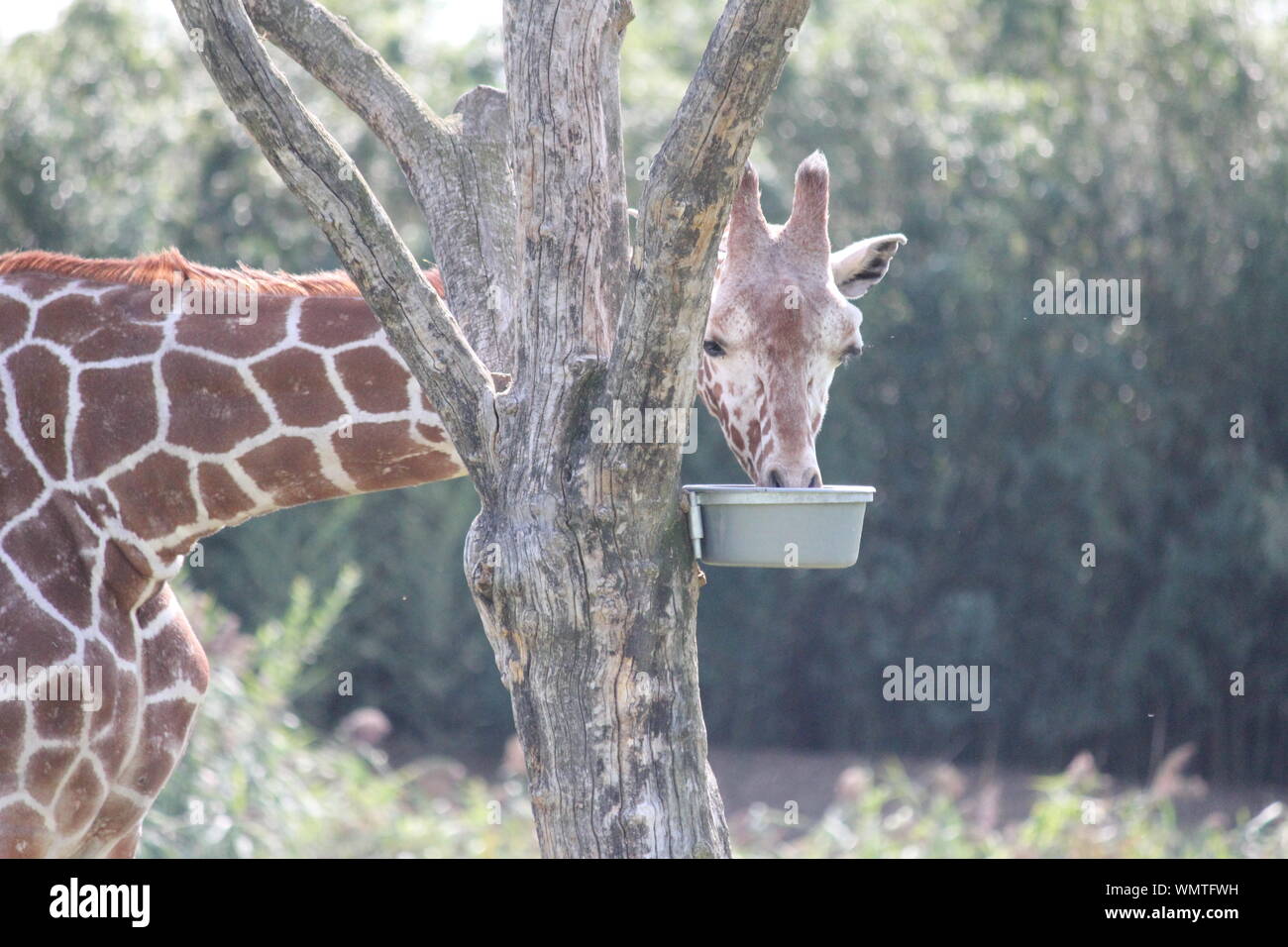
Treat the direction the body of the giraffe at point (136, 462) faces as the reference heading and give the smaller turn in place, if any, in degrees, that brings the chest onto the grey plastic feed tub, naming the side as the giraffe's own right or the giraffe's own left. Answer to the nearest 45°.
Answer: approximately 45° to the giraffe's own right

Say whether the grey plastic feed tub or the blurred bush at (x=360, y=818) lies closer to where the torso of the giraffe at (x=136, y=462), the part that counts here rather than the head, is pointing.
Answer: the grey plastic feed tub

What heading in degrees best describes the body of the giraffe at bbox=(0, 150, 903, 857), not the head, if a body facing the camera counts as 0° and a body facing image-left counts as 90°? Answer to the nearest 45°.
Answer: approximately 270°
